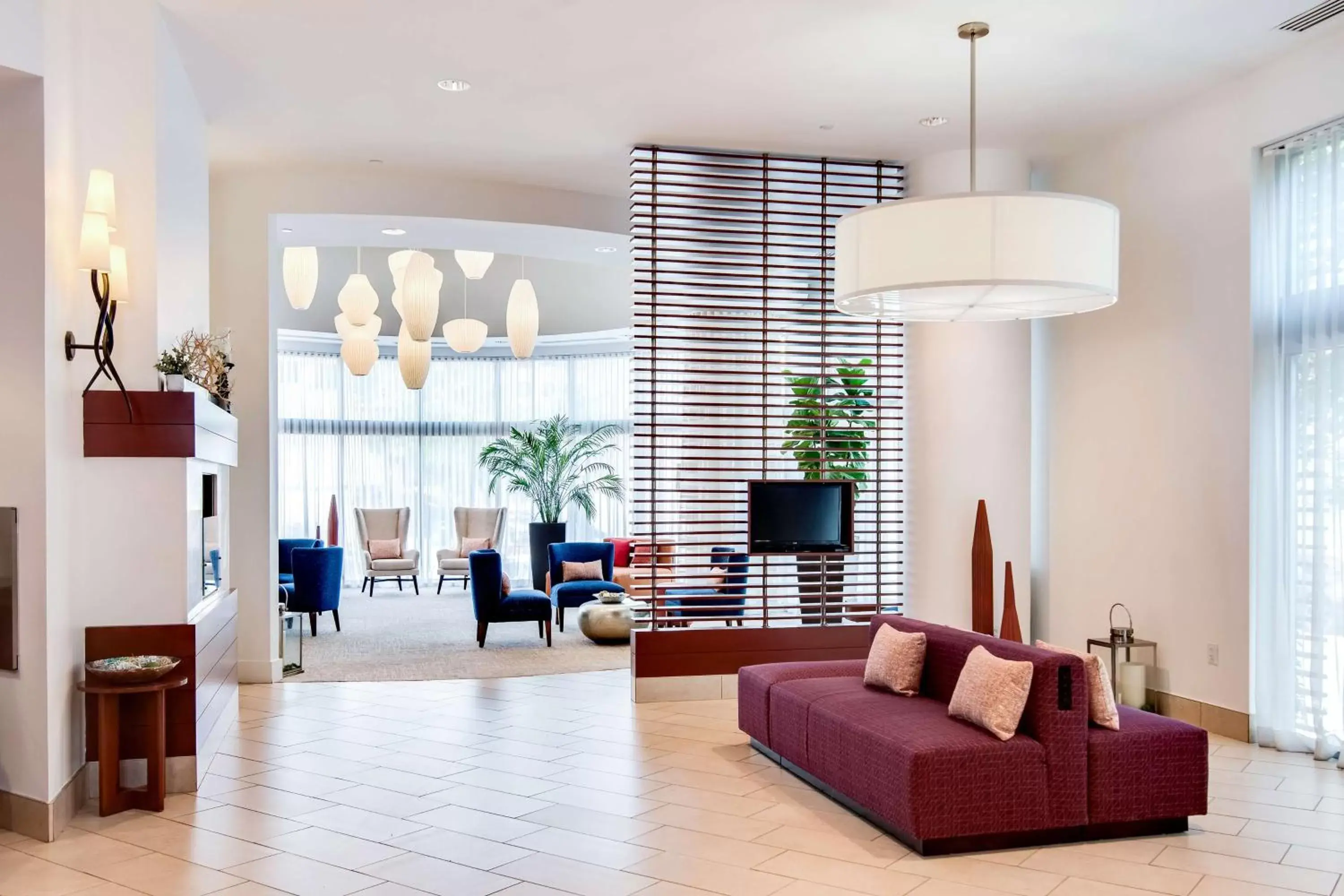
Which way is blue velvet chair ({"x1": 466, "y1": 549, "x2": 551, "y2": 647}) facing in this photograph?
to the viewer's right

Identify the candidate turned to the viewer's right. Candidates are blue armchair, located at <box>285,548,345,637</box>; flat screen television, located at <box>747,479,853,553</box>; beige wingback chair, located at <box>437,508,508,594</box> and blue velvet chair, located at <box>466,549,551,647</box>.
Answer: the blue velvet chair

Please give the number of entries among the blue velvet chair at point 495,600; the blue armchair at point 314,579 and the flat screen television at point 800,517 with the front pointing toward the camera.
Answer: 1

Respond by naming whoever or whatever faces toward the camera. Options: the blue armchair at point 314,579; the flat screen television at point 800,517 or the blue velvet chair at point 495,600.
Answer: the flat screen television

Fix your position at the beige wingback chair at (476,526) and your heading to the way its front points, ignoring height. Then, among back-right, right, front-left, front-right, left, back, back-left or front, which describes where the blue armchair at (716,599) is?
front-left

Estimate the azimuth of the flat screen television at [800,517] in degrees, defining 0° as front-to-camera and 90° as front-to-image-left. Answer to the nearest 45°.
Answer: approximately 0°
